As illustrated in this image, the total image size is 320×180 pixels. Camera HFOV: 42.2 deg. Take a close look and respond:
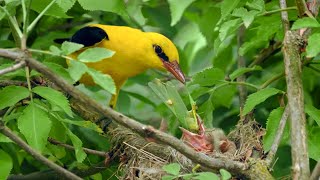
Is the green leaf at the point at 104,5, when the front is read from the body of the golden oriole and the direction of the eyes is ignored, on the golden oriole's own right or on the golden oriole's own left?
on the golden oriole's own left

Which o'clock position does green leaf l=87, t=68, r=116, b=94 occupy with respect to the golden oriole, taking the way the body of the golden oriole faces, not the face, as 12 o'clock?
The green leaf is roughly at 3 o'clock from the golden oriole.

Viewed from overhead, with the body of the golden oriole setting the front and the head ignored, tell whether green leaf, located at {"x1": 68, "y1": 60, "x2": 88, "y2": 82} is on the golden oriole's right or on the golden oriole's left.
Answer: on the golden oriole's right

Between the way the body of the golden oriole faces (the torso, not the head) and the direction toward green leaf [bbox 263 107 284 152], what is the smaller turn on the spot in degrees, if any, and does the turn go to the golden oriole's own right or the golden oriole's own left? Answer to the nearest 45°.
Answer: approximately 45° to the golden oriole's own right

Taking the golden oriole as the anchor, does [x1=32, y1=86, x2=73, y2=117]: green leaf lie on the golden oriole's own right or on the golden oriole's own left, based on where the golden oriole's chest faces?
on the golden oriole's own right

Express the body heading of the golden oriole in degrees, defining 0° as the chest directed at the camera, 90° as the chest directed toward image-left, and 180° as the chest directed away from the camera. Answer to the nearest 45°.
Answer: approximately 270°
